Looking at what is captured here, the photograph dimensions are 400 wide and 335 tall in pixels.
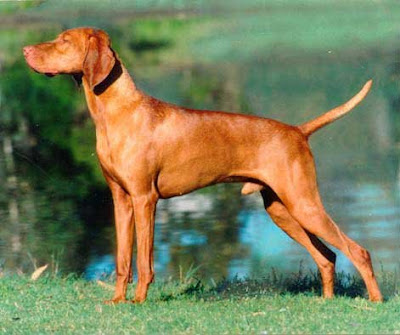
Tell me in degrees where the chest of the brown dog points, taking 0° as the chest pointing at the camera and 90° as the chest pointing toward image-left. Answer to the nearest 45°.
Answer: approximately 90°
